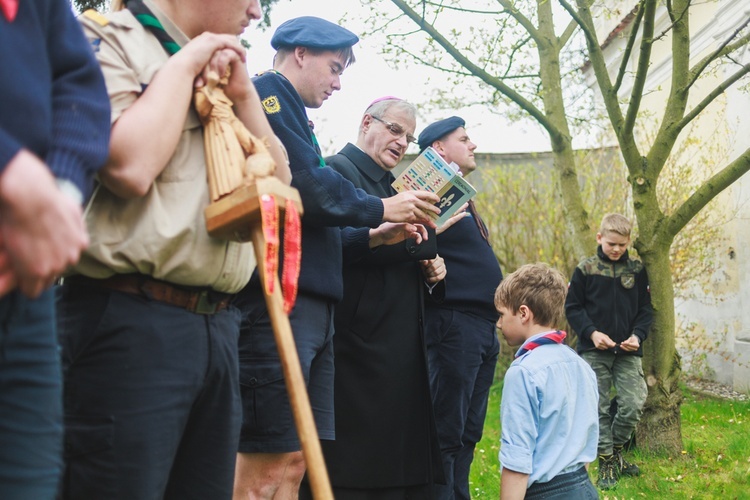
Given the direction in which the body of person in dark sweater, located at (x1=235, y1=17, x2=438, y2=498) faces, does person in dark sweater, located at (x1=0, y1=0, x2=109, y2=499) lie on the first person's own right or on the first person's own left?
on the first person's own right

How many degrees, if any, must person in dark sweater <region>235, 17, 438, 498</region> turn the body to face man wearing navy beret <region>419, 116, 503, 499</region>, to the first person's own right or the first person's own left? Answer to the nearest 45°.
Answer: approximately 45° to the first person's own left

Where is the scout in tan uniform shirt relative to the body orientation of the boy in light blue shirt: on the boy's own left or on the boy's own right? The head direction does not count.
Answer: on the boy's own left

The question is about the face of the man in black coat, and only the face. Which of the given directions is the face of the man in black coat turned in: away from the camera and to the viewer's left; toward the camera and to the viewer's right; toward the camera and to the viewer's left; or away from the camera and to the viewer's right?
toward the camera and to the viewer's right

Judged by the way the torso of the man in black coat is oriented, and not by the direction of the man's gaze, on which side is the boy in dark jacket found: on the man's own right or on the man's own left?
on the man's own left

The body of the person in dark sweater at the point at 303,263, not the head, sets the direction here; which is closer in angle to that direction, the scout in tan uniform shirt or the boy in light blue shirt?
the boy in light blue shirt

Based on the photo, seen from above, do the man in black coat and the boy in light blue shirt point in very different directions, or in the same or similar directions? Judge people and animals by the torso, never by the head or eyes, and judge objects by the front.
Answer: very different directions

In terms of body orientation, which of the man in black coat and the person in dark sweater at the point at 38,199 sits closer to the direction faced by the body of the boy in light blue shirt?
the man in black coat

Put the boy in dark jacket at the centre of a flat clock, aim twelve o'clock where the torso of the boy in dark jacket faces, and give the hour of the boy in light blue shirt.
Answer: The boy in light blue shirt is roughly at 12 o'clock from the boy in dark jacket.

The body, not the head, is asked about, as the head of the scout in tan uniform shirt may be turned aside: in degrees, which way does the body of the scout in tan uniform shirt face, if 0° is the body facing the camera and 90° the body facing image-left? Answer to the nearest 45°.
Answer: approximately 315°

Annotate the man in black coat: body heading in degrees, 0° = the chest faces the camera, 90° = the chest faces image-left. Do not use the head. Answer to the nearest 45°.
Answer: approximately 315°

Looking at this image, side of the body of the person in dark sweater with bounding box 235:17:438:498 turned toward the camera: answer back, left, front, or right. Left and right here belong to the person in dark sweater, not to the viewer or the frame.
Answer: right

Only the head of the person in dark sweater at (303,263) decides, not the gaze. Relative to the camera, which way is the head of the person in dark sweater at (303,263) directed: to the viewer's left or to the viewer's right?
to the viewer's right
